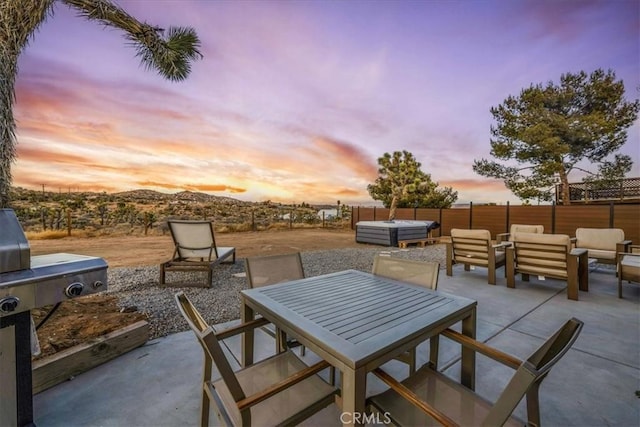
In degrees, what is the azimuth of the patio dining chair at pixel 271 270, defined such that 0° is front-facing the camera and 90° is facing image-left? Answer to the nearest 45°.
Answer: approximately 315°

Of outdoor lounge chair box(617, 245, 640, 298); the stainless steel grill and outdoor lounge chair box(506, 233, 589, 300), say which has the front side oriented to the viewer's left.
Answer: outdoor lounge chair box(617, 245, 640, 298)

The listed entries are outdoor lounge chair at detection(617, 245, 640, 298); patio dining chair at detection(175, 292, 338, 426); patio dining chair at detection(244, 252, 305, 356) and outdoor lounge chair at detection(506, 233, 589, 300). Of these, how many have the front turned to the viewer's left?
1

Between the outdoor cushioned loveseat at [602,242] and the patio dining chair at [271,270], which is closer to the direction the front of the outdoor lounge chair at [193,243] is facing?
the outdoor cushioned loveseat

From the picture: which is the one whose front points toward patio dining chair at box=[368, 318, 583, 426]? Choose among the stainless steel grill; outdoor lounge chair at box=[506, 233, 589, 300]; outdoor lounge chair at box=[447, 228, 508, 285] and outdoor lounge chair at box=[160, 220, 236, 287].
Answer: the stainless steel grill

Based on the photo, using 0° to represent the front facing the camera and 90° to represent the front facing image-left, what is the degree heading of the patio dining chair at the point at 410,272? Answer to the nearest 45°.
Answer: approximately 45°

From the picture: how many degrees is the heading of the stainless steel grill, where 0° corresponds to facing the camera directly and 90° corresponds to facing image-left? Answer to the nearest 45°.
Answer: approximately 315°

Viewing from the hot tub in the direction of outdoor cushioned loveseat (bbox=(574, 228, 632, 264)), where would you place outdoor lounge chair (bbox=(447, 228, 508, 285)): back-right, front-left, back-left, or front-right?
front-right

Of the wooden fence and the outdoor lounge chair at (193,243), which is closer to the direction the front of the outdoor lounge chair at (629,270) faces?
the outdoor lounge chair

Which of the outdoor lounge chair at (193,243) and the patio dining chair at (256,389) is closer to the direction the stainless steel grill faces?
the patio dining chair

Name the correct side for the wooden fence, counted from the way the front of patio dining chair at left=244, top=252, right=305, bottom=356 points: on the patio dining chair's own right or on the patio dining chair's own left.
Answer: on the patio dining chair's own left
